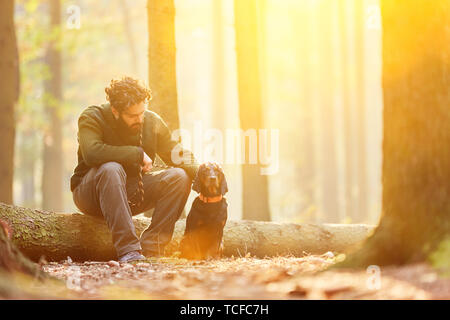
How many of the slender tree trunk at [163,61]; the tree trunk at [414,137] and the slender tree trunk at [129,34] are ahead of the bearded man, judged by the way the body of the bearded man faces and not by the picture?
1

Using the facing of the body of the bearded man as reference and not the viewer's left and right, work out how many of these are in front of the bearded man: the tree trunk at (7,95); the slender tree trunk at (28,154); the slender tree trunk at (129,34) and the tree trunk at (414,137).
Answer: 1

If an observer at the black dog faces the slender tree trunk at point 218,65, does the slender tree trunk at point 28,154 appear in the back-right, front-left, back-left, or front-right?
front-left

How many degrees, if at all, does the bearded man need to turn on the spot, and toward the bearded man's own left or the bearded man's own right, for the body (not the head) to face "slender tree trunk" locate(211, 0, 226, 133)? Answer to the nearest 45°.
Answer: approximately 135° to the bearded man's own left

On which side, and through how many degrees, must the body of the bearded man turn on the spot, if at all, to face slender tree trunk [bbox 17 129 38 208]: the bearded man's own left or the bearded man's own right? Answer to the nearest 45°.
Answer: approximately 135° to the bearded man's own left

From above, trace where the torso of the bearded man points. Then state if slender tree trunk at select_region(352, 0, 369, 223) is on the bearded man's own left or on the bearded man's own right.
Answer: on the bearded man's own left

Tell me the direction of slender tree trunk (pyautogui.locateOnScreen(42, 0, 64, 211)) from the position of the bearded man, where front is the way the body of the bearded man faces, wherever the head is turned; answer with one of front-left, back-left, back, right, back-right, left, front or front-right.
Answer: back-left

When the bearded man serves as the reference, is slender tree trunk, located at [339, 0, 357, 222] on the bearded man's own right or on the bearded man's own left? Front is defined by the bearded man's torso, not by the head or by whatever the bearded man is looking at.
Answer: on the bearded man's own left

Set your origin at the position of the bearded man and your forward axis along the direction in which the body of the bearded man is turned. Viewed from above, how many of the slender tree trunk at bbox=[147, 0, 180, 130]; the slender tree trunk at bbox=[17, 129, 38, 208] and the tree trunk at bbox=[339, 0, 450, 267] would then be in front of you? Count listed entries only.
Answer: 1

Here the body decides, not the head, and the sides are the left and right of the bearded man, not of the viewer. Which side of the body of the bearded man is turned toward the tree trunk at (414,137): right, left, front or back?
front

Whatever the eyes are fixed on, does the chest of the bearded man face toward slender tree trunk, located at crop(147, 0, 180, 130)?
no

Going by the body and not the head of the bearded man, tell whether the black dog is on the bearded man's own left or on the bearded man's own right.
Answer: on the bearded man's own left

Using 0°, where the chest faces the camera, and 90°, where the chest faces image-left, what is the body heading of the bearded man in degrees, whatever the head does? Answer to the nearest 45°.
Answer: approximately 315°

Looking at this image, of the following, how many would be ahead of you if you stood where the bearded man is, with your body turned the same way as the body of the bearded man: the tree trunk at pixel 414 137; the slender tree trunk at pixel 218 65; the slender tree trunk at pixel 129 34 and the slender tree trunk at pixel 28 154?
1

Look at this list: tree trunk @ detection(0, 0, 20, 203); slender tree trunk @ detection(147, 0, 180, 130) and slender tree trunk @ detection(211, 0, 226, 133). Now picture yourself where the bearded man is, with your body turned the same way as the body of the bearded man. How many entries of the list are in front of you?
0

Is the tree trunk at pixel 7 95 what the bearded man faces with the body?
no

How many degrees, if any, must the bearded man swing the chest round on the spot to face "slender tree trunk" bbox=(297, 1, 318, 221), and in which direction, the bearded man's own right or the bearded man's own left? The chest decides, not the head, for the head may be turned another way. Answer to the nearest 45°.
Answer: approximately 135° to the bearded man's own left
